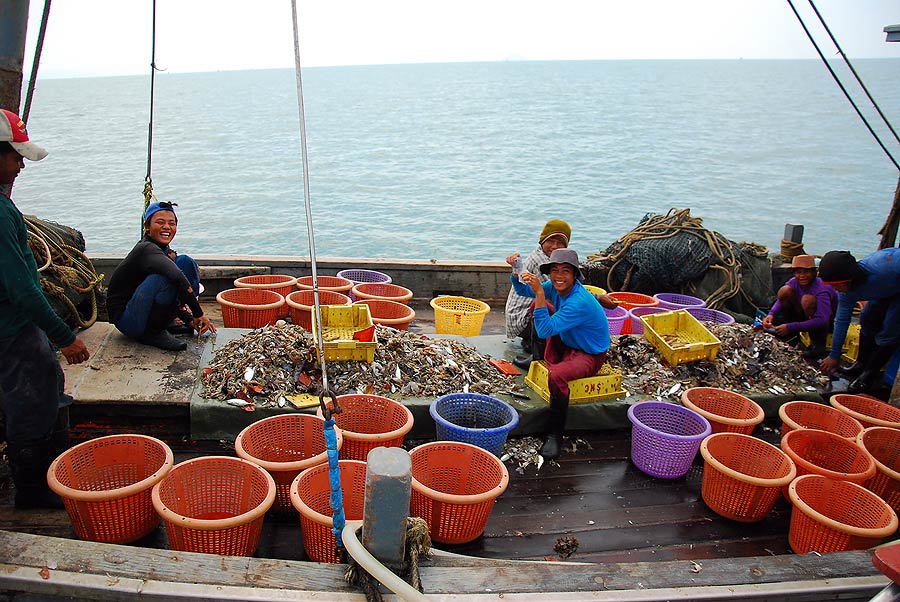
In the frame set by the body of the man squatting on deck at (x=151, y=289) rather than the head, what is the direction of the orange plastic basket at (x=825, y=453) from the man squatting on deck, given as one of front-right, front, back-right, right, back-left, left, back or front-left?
front

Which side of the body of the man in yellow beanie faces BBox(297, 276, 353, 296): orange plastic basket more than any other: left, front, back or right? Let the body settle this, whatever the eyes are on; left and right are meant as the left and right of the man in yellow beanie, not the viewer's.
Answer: right

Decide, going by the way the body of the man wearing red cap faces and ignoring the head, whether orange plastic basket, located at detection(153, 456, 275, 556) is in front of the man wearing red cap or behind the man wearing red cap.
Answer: in front

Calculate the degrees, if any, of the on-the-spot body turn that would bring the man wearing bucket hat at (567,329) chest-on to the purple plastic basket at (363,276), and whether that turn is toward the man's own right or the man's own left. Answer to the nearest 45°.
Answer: approximately 90° to the man's own right

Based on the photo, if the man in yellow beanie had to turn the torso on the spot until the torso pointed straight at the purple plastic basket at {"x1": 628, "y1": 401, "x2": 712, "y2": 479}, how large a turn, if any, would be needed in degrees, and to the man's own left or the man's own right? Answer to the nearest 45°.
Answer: approximately 90° to the man's own left

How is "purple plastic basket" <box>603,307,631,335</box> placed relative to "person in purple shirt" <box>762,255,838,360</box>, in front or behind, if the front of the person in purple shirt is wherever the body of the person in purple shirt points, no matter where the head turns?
in front

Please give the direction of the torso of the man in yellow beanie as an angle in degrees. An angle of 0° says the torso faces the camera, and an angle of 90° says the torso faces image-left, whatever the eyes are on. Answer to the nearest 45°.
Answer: approximately 45°

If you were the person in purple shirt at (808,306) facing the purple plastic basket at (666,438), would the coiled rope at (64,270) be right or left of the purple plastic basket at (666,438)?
right

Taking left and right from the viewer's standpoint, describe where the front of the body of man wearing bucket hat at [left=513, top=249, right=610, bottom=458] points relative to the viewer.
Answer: facing the viewer and to the left of the viewer

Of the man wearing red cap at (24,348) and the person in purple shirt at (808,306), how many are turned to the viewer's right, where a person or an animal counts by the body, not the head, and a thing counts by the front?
1

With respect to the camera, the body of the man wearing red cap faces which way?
to the viewer's right

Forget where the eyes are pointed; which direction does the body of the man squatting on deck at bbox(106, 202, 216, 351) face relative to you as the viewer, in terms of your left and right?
facing the viewer and to the right of the viewer
